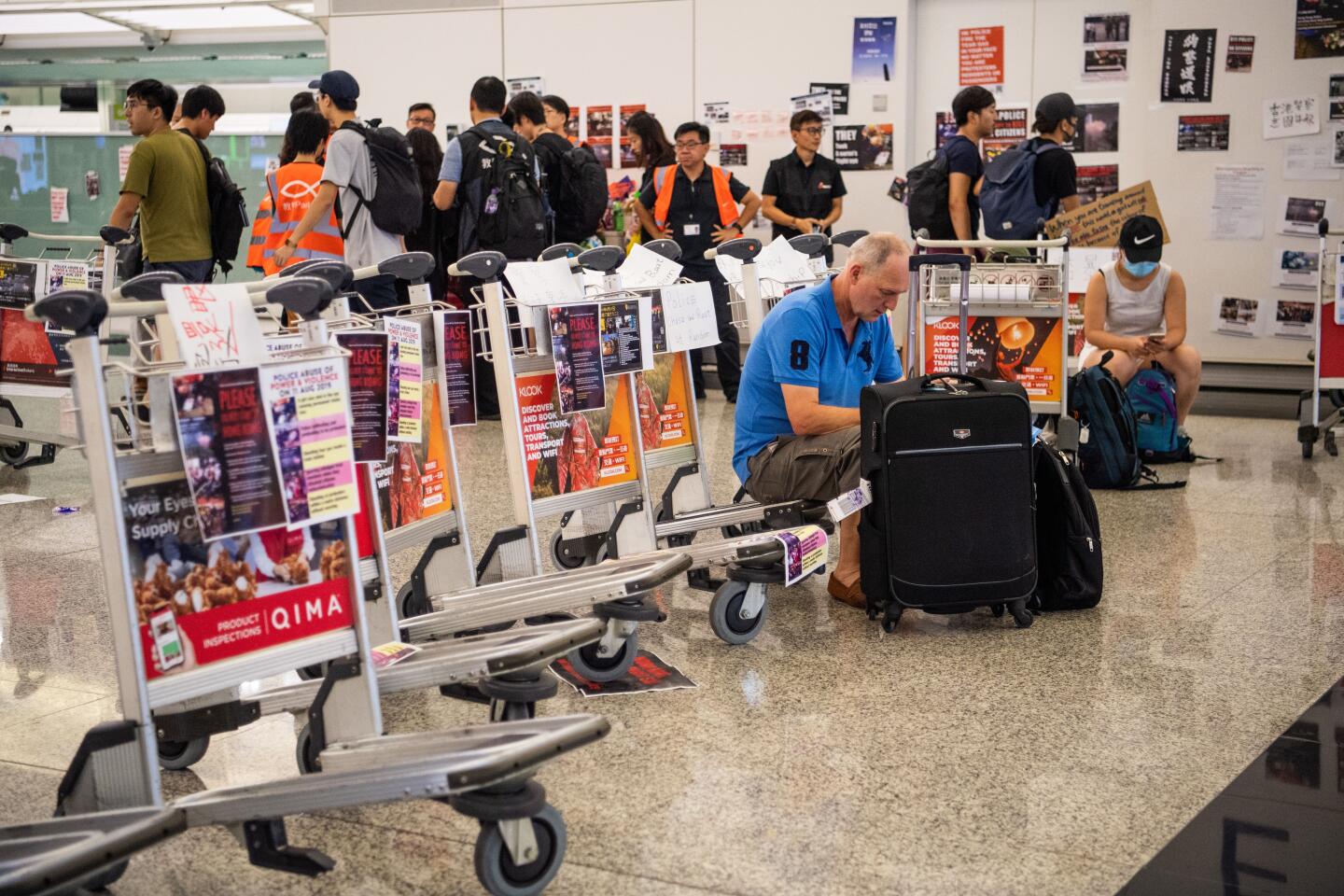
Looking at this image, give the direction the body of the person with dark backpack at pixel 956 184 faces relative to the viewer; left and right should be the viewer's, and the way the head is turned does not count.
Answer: facing to the right of the viewer

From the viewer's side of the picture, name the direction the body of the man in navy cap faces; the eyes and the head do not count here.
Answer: to the viewer's left

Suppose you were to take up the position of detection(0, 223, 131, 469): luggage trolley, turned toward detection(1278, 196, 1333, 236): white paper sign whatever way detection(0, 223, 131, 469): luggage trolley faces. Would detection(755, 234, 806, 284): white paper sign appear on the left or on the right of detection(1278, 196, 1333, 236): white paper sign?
right

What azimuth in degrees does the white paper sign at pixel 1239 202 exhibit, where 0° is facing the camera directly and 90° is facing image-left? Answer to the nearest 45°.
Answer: approximately 0°

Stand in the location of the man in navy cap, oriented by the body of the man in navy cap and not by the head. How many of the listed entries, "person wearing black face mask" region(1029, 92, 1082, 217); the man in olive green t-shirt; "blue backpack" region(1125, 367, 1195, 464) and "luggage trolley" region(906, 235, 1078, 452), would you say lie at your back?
3

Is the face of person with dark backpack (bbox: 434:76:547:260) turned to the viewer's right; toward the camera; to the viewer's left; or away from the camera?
away from the camera

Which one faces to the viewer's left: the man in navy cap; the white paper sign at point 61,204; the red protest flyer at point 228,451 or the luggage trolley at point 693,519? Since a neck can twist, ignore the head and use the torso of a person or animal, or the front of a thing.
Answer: the man in navy cap

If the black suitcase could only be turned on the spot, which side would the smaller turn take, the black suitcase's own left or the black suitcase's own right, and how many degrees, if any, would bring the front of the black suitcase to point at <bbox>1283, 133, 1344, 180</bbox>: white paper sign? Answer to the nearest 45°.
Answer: approximately 180°

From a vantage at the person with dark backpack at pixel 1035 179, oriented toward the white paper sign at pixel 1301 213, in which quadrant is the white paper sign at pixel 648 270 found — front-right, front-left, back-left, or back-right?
back-right
